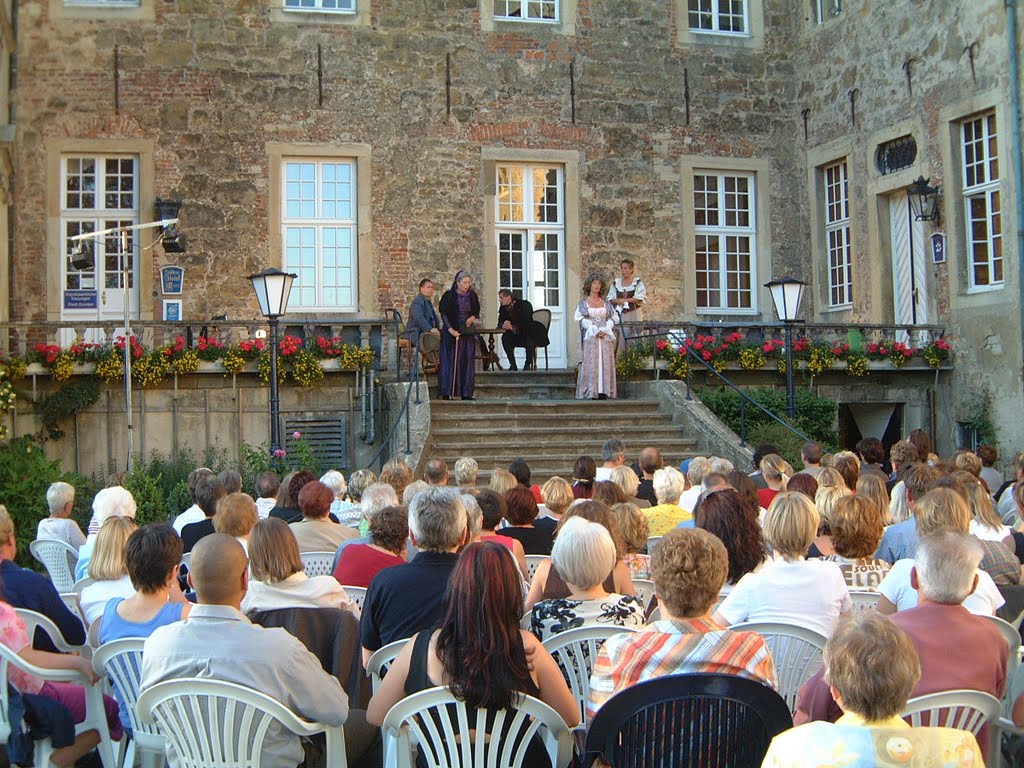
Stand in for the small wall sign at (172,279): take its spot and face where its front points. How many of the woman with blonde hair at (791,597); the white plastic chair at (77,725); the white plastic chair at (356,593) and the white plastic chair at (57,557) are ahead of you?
4

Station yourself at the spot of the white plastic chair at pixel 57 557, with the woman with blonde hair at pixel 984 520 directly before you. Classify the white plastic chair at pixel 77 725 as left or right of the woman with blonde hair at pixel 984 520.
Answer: right

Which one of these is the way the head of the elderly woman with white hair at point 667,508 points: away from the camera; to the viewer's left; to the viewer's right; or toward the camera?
away from the camera

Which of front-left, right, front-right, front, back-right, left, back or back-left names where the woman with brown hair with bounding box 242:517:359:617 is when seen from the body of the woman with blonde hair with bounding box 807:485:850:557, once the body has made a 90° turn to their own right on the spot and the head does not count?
back-right

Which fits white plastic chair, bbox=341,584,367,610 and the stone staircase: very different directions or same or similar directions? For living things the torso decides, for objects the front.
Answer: very different directions

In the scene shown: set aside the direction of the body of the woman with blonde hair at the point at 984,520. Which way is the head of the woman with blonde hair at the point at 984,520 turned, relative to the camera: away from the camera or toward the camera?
away from the camera

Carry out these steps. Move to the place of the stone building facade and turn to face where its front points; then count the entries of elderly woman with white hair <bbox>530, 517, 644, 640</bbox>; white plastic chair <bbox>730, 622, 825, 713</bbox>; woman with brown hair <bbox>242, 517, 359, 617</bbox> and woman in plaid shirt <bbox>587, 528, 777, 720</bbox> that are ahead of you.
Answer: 4

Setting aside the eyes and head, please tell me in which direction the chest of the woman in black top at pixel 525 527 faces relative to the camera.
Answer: away from the camera

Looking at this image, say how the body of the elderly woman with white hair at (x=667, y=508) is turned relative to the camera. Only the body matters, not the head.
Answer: away from the camera

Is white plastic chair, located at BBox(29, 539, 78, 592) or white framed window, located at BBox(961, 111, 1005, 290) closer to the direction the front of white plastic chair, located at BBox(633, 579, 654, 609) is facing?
the white framed window

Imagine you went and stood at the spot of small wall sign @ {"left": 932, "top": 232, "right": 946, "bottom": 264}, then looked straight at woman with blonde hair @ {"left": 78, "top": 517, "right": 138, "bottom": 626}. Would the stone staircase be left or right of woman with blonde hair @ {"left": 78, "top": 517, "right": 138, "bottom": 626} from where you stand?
right

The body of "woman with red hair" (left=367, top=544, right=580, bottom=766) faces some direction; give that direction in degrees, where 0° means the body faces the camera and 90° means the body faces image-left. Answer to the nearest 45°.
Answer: approximately 180°

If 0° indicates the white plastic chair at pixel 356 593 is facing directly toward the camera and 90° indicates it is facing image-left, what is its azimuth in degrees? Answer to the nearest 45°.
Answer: approximately 180°

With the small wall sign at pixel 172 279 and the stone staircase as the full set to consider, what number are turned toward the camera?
2
